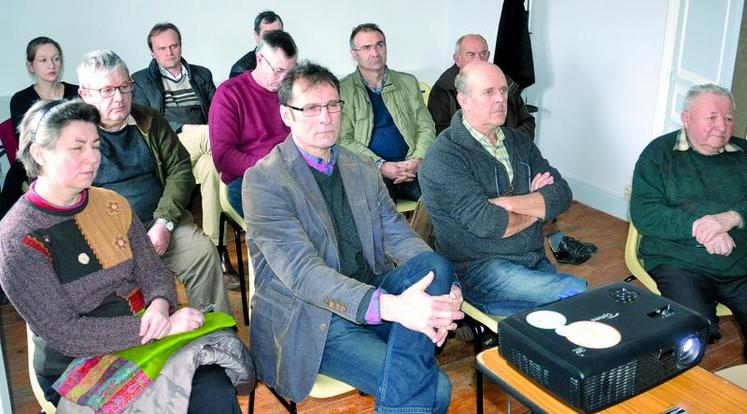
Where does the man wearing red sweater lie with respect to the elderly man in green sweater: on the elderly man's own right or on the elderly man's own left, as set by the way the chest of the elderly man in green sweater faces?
on the elderly man's own right

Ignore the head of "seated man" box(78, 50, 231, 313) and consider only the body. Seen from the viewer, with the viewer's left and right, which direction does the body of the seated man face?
facing the viewer and to the right of the viewer

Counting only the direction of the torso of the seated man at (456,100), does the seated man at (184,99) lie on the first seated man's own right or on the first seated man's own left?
on the first seated man's own right

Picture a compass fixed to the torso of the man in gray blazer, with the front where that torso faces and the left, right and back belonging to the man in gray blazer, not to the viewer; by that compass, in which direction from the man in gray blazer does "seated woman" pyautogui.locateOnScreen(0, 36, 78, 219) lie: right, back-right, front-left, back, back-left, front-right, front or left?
back

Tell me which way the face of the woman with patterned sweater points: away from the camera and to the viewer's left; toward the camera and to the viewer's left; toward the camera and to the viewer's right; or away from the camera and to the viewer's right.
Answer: toward the camera and to the viewer's right

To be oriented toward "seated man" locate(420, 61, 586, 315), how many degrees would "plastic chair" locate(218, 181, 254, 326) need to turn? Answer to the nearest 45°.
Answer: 0° — it already faces them

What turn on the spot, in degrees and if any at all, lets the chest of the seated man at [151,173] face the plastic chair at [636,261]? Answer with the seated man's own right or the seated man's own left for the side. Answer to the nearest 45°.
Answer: approximately 45° to the seated man's own left

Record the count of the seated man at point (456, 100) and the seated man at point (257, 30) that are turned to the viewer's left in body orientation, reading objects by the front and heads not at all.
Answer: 0

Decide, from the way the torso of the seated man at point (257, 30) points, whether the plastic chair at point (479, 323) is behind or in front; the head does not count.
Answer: in front
